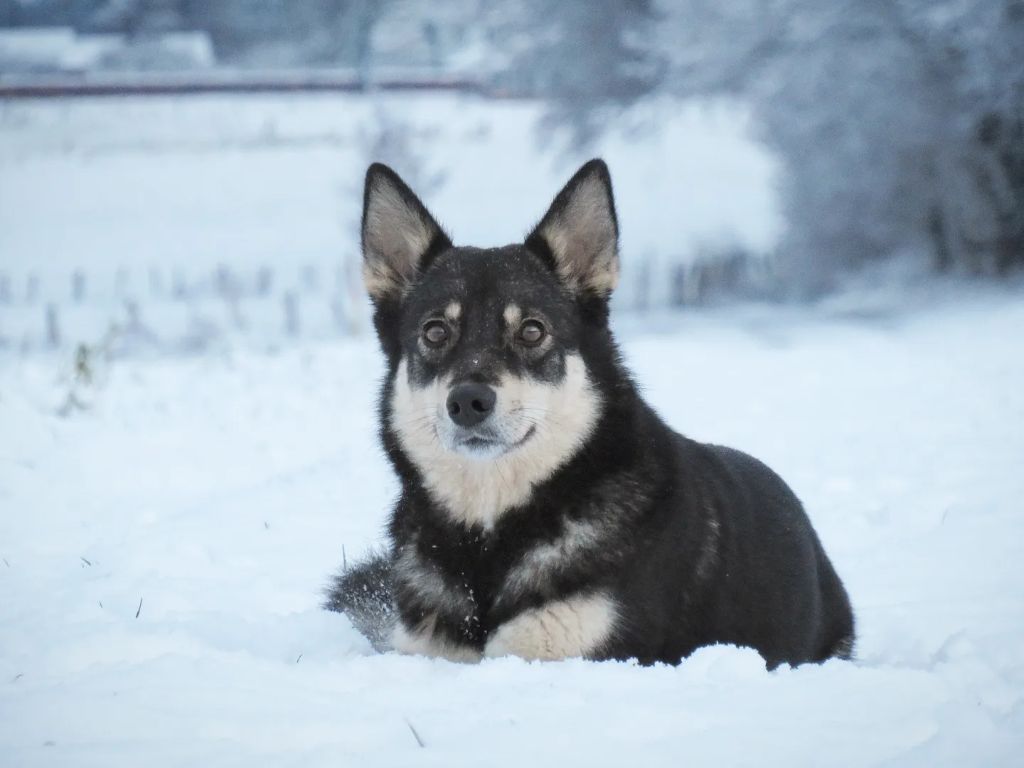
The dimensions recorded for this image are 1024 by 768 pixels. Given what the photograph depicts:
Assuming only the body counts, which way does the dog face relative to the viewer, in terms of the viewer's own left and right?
facing the viewer and to the left of the viewer

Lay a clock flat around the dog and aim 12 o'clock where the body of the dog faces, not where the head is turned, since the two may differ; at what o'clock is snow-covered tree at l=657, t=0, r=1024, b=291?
The snow-covered tree is roughly at 5 o'clock from the dog.
